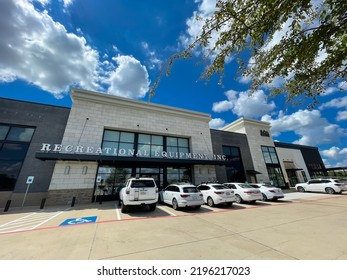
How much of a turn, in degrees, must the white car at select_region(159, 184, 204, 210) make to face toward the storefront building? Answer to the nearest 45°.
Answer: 0° — it already faces it

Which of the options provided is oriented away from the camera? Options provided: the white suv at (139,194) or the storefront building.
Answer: the white suv

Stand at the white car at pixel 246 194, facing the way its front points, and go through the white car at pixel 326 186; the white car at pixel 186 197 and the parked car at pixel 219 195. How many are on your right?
1

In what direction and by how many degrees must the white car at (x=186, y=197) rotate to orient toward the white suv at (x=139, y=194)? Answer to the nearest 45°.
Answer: approximately 45° to its left

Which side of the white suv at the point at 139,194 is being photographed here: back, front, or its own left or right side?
back

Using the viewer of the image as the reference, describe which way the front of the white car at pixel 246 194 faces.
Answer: facing away from the viewer and to the left of the viewer

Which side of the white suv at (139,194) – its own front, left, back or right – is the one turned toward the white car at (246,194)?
right

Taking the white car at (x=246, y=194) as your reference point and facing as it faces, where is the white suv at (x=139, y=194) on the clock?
The white suv is roughly at 9 o'clock from the white car.

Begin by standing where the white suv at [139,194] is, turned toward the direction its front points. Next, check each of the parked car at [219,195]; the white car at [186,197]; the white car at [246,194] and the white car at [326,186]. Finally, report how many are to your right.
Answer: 4

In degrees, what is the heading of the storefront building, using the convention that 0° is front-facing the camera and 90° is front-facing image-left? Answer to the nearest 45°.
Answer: approximately 315°

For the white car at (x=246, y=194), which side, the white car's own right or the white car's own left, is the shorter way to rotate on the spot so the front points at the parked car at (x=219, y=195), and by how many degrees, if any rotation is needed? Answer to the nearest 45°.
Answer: approximately 90° to the white car's own left

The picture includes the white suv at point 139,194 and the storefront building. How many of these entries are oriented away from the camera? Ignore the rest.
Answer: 1

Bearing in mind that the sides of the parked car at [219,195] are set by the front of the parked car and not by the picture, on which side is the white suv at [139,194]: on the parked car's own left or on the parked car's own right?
on the parked car's own left

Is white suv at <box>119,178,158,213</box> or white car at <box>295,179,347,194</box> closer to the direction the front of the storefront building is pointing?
the white suv

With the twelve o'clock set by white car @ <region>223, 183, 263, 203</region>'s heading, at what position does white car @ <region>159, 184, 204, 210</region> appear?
white car @ <region>159, 184, 204, 210</region> is roughly at 9 o'clock from white car @ <region>223, 183, 263, 203</region>.

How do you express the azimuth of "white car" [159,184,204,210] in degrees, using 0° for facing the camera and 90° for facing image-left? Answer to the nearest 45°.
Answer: approximately 135°
